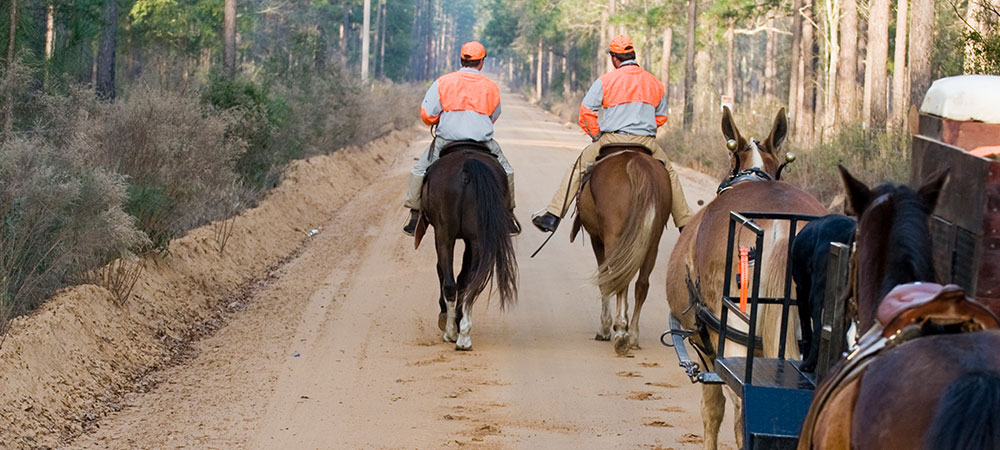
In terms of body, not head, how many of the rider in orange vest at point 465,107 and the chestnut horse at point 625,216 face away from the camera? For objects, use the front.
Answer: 2

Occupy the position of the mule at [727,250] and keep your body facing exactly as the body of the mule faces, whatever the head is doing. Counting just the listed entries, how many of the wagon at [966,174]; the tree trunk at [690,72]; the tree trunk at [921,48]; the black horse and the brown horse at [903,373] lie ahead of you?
2

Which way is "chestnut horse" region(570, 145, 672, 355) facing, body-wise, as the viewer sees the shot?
away from the camera

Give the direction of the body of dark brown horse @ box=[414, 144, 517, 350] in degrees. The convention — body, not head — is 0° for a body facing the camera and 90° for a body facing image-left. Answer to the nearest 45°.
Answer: approximately 180°

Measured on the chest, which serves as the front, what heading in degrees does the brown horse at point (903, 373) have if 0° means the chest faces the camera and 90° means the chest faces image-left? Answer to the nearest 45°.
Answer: approximately 135°

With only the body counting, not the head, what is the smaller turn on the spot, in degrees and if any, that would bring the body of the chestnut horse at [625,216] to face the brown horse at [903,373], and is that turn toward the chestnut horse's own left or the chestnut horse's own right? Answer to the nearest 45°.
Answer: approximately 180°

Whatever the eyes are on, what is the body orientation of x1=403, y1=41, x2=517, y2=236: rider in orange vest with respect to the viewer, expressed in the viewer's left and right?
facing away from the viewer

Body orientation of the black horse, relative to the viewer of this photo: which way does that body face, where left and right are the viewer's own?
facing away from the viewer and to the right of the viewer

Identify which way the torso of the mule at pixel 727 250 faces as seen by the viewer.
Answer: away from the camera

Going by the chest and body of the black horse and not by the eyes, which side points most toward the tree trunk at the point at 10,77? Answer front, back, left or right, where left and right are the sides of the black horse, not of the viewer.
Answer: left
